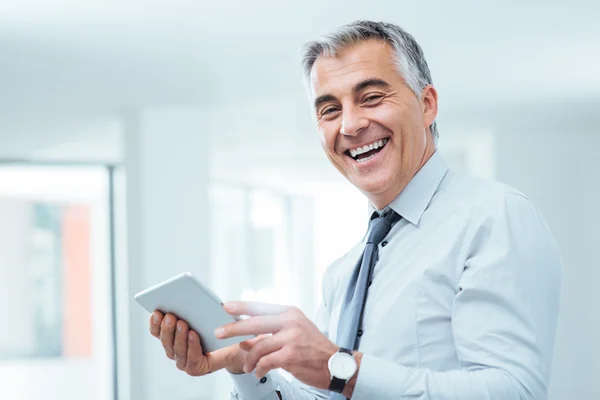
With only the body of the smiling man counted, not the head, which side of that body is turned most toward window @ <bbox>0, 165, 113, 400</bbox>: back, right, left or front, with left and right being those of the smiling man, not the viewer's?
right

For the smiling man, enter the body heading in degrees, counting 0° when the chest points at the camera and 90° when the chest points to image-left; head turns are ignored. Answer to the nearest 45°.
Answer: approximately 45°
